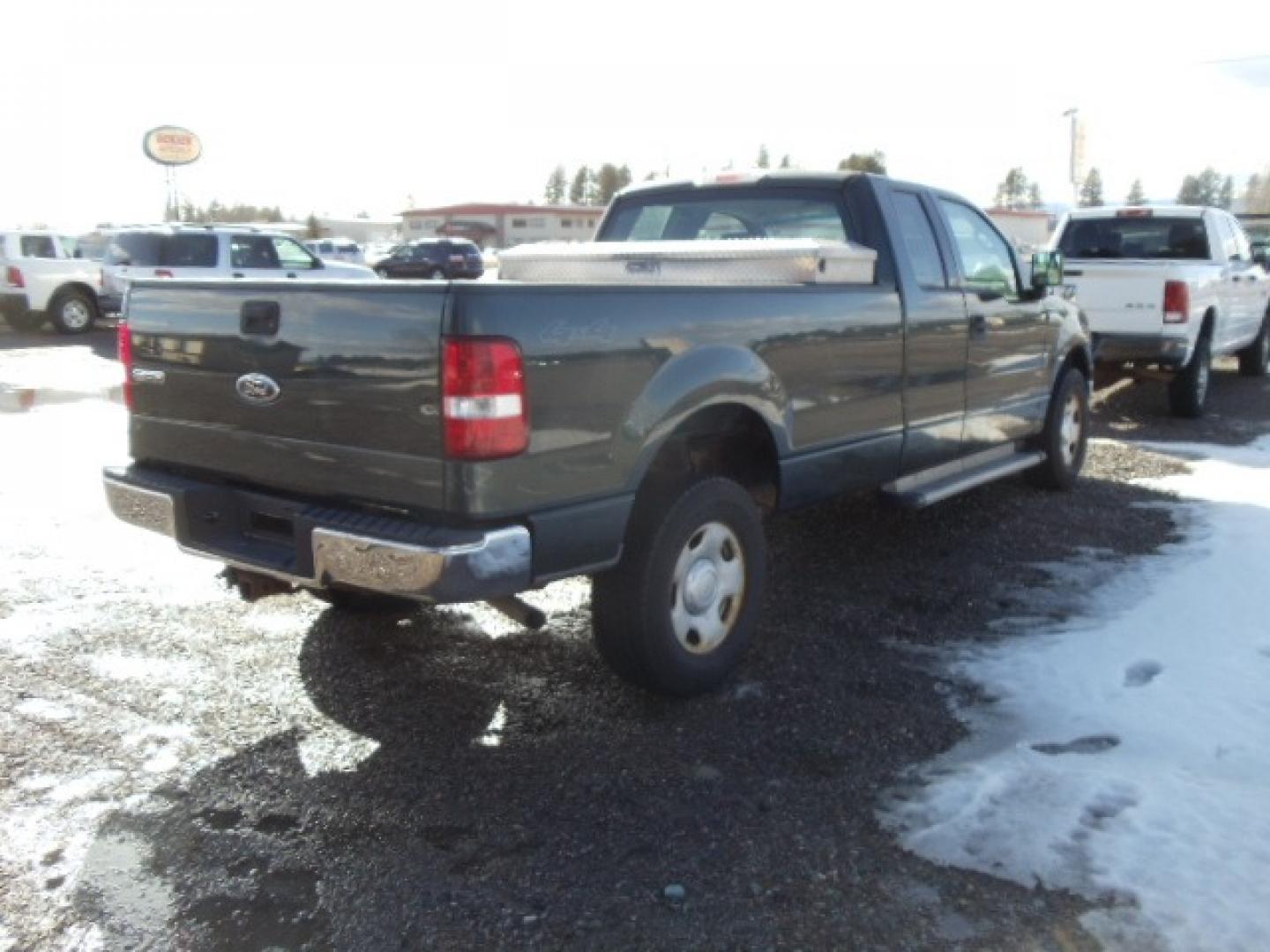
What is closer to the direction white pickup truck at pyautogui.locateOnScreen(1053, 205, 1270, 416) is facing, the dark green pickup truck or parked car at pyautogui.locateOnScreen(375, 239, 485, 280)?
the parked car

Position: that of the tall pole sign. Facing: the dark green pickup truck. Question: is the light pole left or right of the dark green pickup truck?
left

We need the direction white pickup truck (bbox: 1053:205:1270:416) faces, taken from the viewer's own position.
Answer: facing away from the viewer and to the right of the viewer

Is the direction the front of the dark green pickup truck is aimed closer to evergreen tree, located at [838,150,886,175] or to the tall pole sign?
the evergreen tree

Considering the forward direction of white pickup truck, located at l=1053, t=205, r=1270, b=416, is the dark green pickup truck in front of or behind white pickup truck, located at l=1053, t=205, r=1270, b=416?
behind

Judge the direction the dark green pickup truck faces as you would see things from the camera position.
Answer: facing away from the viewer and to the right of the viewer

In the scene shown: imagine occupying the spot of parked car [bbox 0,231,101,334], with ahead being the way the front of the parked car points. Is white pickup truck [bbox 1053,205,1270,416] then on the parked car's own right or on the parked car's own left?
on the parked car's own right

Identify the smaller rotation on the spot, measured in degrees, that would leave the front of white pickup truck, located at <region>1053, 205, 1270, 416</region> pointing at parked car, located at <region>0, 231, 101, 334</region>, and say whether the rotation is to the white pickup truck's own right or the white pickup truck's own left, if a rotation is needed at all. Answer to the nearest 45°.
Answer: approximately 135° to the white pickup truck's own left

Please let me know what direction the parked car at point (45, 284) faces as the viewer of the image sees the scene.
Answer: facing away from the viewer and to the right of the viewer
